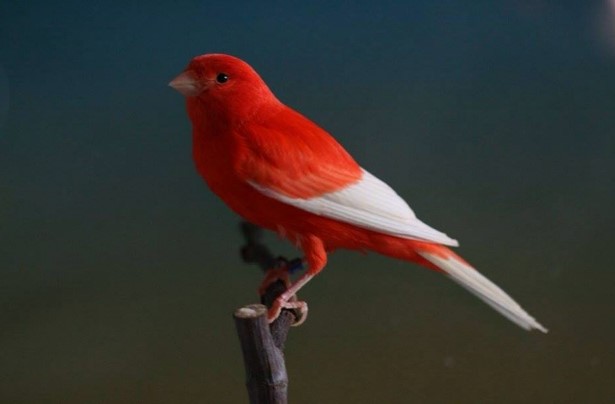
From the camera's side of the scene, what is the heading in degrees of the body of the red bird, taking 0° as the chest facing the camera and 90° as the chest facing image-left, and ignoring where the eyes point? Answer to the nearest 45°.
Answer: approximately 90°
